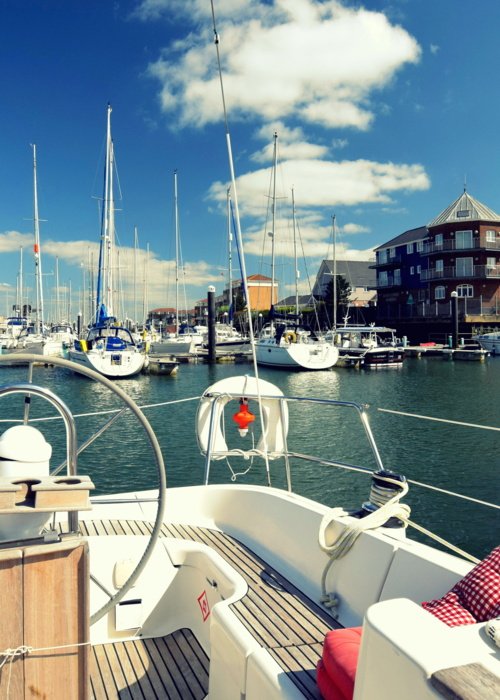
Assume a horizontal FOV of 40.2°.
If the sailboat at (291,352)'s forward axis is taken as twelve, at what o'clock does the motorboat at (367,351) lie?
The motorboat is roughly at 3 o'clock from the sailboat.

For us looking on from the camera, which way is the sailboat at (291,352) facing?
facing away from the viewer and to the left of the viewer
